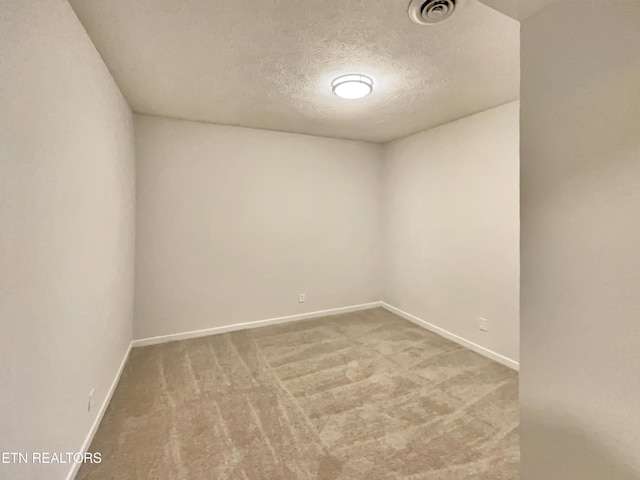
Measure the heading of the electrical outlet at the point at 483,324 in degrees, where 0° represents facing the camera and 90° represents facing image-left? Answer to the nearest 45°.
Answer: approximately 45°
